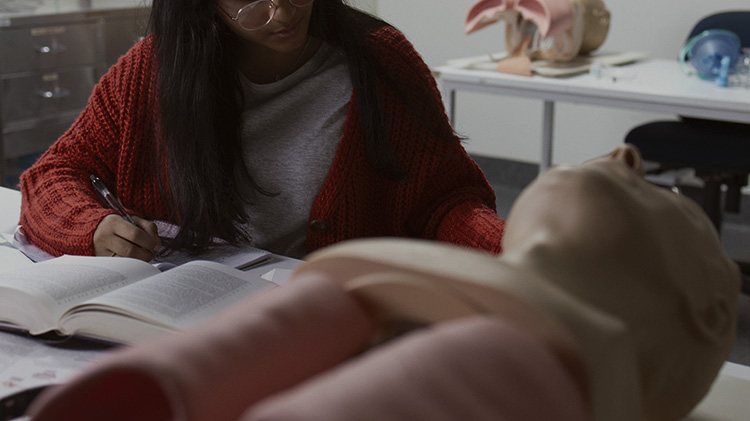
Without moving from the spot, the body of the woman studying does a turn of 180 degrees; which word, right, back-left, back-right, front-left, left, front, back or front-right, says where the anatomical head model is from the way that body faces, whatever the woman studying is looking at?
front-right

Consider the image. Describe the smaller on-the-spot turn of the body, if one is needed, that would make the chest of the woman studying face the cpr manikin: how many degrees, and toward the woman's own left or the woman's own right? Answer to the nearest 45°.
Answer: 0° — they already face it

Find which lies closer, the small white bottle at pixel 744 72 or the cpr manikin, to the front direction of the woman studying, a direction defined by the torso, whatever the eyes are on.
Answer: the cpr manikin

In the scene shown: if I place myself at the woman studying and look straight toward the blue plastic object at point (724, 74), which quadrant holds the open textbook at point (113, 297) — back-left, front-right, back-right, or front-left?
back-right

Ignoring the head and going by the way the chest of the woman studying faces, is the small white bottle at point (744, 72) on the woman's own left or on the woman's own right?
on the woman's own left

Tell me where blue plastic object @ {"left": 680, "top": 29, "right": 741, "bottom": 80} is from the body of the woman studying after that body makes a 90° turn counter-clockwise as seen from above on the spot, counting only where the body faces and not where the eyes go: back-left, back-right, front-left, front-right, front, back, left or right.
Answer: front-left

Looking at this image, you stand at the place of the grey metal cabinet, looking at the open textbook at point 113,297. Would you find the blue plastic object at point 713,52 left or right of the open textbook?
left

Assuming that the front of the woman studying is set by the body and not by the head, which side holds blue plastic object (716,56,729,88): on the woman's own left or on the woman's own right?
on the woman's own left

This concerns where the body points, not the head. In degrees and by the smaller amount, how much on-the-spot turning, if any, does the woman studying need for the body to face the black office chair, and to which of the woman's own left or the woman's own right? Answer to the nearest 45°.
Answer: approximately 135° to the woman's own left

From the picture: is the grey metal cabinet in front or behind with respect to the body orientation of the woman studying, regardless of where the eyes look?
behind

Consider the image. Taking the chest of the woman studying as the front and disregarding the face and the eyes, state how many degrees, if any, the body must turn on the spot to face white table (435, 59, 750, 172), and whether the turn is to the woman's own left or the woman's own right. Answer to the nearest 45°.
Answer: approximately 135° to the woman's own left

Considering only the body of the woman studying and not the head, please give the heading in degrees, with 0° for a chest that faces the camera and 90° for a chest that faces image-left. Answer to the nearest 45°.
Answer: approximately 0°
